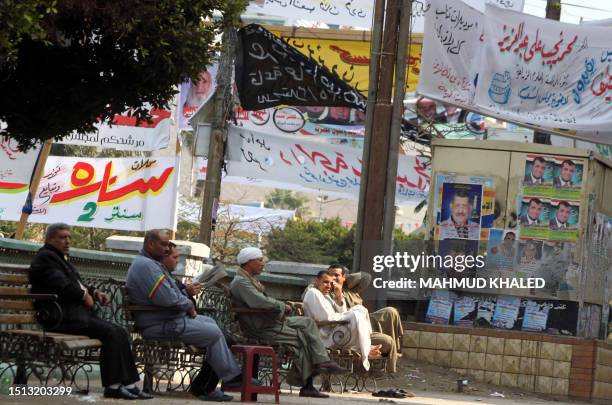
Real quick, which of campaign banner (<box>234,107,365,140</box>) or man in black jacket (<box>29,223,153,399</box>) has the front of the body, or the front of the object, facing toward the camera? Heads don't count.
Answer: the campaign banner

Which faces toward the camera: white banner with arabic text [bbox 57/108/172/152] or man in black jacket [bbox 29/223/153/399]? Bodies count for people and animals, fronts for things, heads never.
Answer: the white banner with arabic text

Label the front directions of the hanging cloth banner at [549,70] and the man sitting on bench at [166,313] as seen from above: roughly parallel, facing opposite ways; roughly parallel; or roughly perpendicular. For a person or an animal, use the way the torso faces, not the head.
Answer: roughly perpendicular

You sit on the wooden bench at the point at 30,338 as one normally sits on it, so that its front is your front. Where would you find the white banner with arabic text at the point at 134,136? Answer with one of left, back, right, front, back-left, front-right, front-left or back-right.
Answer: back-left

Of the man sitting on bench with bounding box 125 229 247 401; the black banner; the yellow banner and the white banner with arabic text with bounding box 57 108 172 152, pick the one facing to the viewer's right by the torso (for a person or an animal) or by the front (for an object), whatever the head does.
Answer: the man sitting on bench

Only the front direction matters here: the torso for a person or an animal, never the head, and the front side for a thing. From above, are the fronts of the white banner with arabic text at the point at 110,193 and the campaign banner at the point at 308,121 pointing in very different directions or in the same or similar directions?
same or similar directions

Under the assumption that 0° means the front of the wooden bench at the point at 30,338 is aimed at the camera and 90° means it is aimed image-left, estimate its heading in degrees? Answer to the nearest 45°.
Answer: approximately 315°

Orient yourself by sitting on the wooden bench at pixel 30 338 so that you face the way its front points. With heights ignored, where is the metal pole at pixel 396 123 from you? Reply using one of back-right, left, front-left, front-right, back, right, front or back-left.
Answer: left

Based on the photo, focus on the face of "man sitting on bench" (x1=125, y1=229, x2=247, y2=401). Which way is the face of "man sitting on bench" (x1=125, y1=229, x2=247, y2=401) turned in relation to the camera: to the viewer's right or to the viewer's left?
to the viewer's right

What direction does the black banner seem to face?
toward the camera

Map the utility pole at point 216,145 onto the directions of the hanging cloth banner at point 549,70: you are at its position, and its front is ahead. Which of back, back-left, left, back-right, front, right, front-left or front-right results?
right

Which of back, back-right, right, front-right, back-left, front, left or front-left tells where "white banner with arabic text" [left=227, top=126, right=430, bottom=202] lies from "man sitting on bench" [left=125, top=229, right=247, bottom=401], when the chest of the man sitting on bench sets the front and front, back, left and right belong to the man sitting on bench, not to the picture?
left

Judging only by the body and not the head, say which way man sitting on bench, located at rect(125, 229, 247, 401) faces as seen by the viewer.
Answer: to the viewer's right

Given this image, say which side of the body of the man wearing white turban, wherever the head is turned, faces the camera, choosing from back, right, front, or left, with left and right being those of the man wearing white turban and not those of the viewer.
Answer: right
